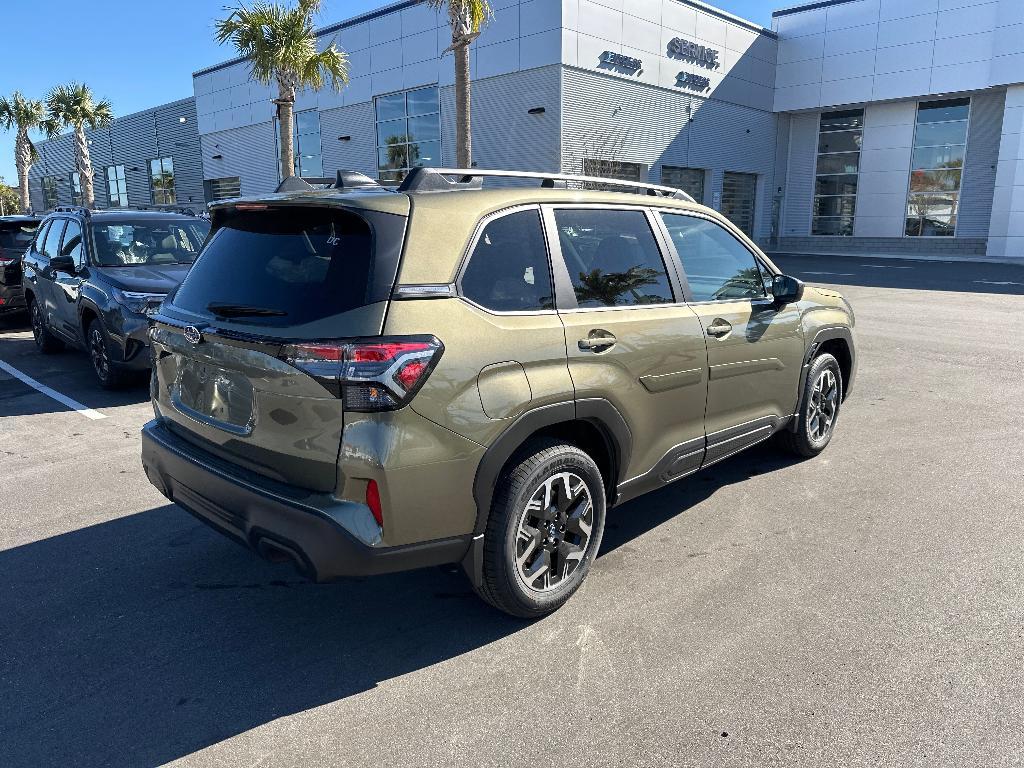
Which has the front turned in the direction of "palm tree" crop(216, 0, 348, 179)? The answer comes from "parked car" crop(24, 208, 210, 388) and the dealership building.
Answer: the dealership building

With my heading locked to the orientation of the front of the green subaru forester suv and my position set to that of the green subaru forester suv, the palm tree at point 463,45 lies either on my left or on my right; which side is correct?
on my left

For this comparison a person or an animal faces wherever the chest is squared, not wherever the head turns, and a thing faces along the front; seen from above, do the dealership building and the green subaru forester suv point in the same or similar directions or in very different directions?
very different directions

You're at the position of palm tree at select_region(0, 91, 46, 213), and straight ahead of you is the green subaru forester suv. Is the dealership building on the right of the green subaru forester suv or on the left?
left

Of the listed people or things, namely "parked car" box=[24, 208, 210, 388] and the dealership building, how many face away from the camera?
0

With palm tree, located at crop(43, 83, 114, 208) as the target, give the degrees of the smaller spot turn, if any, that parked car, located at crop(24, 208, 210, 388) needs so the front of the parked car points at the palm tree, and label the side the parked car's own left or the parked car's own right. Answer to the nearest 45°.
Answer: approximately 135° to the parked car's own left

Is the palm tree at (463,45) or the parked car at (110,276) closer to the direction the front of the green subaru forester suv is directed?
the palm tree

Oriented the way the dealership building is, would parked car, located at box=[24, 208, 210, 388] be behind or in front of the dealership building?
in front

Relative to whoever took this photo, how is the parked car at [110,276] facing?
facing the viewer and to the right of the viewer

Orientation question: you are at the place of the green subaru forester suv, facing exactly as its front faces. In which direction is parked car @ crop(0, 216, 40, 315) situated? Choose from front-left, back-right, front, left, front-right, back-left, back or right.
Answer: left

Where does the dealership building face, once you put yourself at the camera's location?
facing the viewer and to the left of the viewer

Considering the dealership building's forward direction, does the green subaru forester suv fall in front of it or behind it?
in front

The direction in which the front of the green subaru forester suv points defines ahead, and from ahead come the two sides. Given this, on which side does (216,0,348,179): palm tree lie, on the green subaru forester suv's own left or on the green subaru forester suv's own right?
on the green subaru forester suv's own left

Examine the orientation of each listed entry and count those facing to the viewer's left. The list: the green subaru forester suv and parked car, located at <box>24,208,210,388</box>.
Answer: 0
